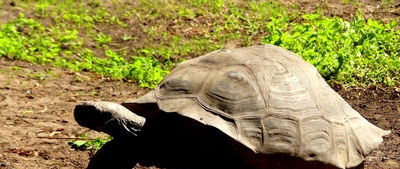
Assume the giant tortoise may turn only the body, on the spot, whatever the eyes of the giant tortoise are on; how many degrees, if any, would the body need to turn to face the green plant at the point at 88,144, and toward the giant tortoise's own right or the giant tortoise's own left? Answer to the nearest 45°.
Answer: approximately 45° to the giant tortoise's own right

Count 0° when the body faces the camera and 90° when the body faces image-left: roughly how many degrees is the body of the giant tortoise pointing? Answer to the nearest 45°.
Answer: approximately 90°
